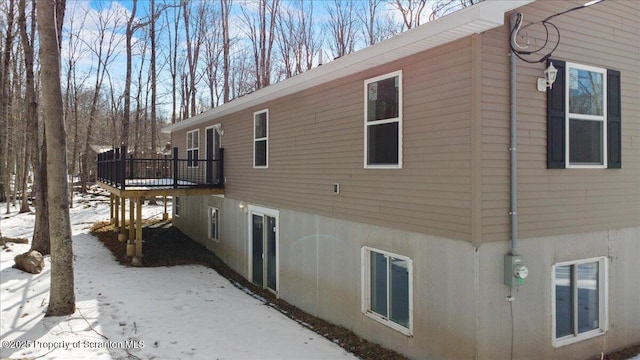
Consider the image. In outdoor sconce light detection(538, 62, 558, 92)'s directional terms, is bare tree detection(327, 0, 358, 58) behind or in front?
behind

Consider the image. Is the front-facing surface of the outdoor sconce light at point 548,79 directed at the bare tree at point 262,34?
no

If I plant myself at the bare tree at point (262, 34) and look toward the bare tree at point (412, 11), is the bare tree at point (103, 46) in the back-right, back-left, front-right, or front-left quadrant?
back-right

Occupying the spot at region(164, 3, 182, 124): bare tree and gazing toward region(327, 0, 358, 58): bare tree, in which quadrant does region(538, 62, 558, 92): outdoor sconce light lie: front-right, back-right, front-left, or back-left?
front-right

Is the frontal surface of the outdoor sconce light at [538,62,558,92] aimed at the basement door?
no

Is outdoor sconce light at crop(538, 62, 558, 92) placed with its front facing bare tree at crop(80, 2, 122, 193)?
no

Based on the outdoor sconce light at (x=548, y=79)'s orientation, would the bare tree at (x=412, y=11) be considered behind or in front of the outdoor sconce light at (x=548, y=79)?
behind
